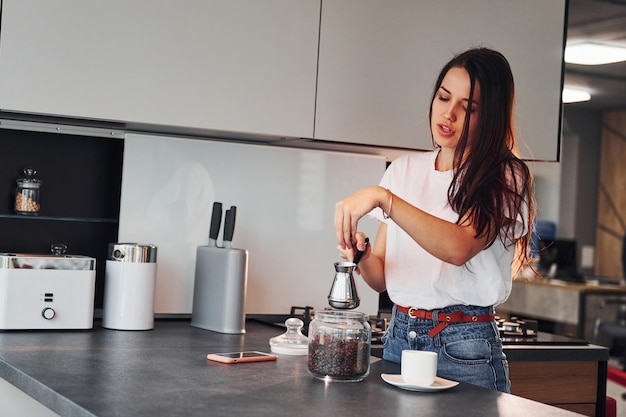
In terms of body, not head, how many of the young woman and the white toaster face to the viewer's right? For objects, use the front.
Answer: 0

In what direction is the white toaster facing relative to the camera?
toward the camera

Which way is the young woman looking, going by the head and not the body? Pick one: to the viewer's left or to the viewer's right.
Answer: to the viewer's left

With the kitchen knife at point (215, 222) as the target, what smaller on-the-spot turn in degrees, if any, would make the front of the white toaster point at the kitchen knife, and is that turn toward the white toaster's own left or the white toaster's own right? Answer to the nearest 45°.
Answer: approximately 90° to the white toaster's own left

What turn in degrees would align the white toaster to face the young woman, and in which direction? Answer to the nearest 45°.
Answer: approximately 45° to its left

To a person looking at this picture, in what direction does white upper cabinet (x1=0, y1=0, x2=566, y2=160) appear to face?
facing the viewer and to the right of the viewer

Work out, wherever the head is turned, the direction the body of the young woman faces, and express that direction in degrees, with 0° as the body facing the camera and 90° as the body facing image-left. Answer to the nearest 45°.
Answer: approximately 45°

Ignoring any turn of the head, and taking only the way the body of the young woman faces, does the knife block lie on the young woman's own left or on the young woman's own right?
on the young woman's own right

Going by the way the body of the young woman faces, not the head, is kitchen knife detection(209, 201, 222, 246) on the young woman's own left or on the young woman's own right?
on the young woman's own right

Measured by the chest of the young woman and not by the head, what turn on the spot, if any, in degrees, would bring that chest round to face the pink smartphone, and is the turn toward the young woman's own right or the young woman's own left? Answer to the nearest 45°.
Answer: approximately 45° to the young woman's own right
